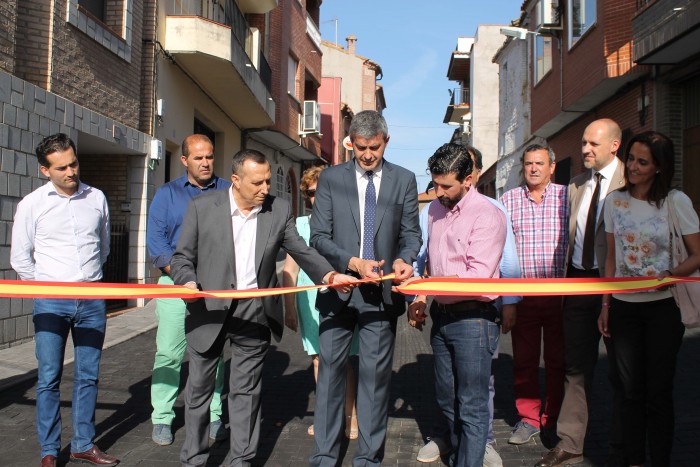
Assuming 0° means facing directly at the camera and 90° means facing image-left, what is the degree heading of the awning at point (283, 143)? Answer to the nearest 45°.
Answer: approximately 270°

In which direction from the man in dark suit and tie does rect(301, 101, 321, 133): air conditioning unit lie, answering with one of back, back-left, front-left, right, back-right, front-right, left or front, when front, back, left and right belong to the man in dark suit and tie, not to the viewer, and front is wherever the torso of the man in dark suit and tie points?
back

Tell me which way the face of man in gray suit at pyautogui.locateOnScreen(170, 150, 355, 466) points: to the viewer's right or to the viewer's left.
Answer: to the viewer's right

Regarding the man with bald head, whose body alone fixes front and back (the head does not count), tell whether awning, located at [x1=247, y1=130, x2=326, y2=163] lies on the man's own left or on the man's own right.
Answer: on the man's own right

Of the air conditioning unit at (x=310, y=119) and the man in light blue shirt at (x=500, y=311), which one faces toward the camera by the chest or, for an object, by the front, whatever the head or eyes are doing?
the man in light blue shirt

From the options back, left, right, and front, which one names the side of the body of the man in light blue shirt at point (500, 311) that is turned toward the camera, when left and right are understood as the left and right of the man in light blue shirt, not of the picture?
front

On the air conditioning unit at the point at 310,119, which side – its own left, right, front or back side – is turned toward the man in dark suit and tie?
right

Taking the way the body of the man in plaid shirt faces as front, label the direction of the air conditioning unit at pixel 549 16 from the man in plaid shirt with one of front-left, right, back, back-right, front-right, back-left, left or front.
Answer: back

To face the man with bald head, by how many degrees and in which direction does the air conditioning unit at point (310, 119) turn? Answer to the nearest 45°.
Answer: approximately 90° to its right

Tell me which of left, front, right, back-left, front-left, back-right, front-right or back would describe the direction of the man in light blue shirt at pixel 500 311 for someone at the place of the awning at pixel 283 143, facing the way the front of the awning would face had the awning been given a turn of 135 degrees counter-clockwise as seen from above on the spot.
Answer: back-left

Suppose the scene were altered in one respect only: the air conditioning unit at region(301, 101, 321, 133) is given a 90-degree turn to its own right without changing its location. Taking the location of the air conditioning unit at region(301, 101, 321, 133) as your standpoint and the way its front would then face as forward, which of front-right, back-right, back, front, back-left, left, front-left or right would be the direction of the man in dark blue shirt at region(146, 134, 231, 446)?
front

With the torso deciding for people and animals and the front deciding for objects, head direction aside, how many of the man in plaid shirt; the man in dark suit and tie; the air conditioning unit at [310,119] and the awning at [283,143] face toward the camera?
2

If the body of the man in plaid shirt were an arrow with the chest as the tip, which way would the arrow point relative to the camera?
toward the camera

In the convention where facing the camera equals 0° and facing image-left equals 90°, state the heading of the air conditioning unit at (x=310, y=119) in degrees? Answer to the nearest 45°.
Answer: approximately 270°

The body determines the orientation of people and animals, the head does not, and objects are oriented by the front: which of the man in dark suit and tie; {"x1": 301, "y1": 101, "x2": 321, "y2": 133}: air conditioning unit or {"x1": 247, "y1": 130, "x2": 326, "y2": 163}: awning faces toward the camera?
the man in dark suit and tie
